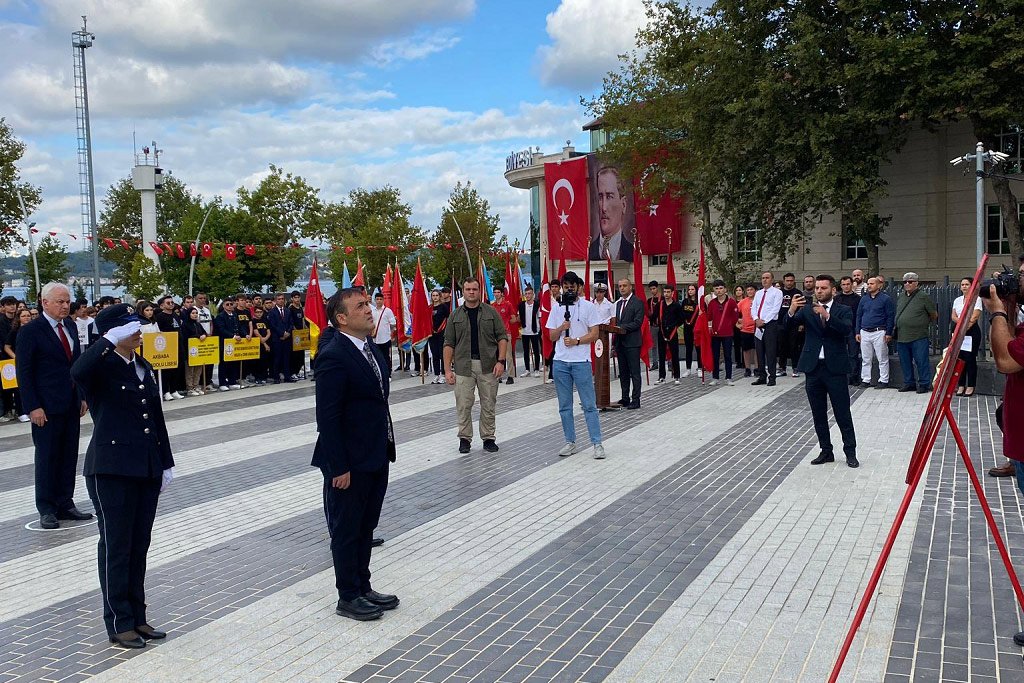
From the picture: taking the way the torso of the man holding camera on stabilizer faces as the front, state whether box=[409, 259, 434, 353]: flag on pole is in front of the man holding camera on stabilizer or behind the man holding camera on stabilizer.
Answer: behind

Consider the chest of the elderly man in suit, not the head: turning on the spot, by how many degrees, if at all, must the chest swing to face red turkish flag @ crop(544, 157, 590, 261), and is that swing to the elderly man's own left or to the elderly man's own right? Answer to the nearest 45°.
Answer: approximately 90° to the elderly man's own left

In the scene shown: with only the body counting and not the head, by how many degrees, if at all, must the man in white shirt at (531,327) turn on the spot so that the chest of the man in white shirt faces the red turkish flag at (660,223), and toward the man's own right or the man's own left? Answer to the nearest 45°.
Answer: approximately 180°

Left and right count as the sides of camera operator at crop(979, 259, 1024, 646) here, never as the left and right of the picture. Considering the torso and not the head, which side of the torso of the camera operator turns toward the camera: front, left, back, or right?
left

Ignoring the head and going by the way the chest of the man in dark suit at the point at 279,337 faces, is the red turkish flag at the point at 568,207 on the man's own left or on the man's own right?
on the man's own left

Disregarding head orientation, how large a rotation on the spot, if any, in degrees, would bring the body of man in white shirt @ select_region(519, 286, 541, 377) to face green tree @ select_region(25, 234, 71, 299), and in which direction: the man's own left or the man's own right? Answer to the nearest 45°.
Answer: approximately 135° to the man's own right

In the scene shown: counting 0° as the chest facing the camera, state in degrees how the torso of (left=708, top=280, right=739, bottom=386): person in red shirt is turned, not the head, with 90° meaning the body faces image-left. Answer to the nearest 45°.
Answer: approximately 0°

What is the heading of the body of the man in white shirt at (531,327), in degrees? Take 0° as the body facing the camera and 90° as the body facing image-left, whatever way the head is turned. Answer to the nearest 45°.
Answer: approximately 0°

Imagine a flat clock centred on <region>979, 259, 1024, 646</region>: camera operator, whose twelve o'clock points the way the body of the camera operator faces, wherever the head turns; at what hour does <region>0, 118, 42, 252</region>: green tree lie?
The green tree is roughly at 1 o'clock from the camera operator.

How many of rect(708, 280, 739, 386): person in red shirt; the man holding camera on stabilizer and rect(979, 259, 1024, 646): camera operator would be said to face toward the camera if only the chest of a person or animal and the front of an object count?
2
